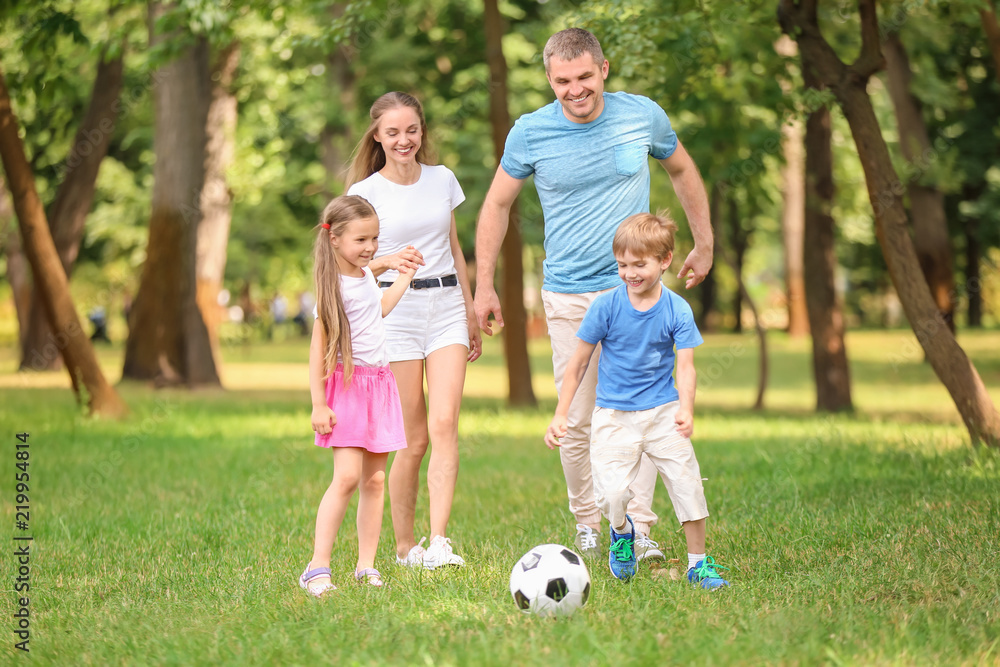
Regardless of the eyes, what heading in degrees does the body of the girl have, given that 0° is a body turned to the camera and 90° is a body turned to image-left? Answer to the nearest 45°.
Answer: approximately 315°

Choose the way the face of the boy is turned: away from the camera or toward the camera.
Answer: toward the camera

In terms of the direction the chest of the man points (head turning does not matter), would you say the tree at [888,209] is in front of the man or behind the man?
behind

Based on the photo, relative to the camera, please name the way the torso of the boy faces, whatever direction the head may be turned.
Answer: toward the camera

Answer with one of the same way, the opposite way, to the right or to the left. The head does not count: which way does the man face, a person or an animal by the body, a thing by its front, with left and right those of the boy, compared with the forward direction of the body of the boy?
the same way

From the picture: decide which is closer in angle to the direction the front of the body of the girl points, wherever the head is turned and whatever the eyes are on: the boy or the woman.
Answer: the boy

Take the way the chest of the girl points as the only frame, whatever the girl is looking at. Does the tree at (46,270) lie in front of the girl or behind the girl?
behind

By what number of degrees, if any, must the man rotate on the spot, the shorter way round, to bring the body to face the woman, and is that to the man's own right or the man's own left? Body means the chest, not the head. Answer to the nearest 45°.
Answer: approximately 90° to the man's own right

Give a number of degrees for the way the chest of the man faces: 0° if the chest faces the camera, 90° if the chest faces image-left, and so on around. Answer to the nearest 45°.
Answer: approximately 0°

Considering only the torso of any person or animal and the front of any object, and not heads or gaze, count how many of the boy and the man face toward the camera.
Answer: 2

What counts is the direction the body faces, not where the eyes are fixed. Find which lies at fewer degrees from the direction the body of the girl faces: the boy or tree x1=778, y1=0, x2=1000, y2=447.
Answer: the boy

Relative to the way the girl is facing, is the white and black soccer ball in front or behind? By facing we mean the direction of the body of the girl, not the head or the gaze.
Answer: in front
